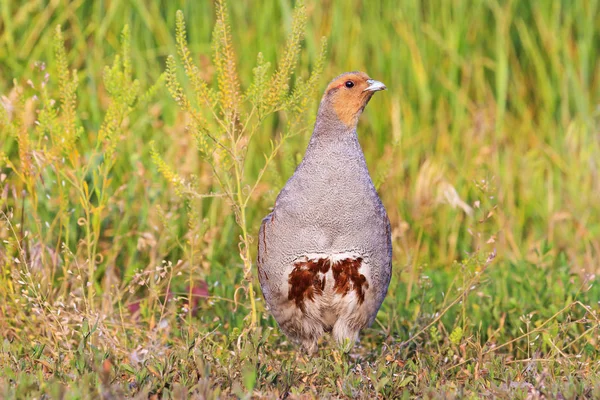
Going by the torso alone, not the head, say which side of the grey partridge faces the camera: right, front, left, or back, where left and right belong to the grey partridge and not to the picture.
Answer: front
